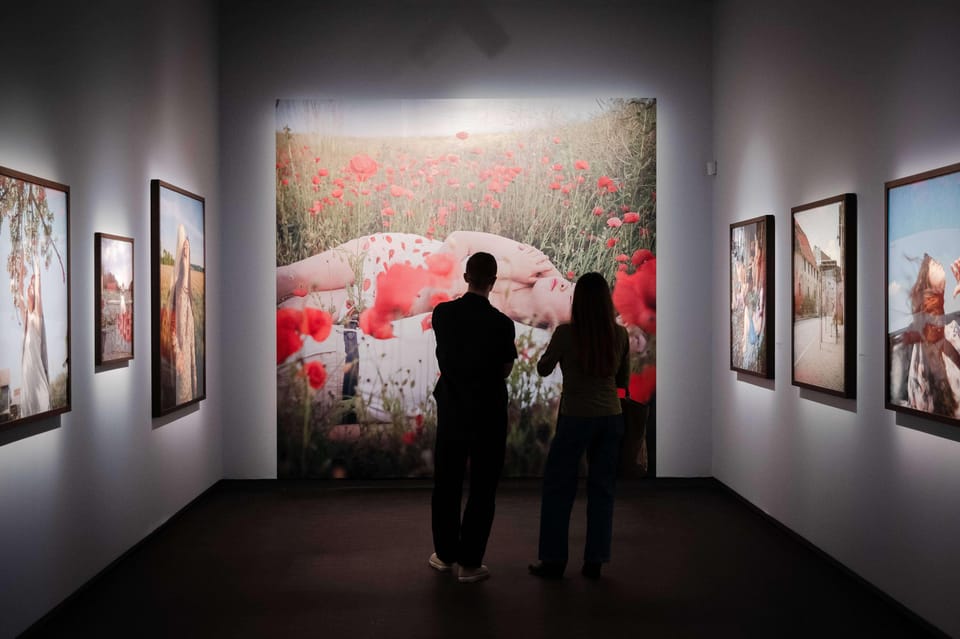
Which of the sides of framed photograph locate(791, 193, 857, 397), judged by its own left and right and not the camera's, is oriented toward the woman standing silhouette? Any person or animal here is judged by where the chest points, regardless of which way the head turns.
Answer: front

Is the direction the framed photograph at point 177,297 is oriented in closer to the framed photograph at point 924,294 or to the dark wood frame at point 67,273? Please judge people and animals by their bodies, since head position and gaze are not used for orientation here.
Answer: the framed photograph

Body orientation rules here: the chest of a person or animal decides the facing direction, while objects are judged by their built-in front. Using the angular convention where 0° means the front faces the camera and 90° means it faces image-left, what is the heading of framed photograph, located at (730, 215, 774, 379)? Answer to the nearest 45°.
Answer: approximately 45°

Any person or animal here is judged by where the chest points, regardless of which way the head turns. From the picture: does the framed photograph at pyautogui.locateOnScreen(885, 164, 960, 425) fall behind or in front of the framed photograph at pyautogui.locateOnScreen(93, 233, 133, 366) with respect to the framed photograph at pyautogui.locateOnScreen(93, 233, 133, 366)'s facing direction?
in front

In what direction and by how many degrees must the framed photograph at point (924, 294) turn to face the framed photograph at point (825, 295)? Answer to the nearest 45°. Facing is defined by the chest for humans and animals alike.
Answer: approximately 90° to its right

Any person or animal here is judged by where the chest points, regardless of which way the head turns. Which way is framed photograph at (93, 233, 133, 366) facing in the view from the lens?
facing the viewer and to the right of the viewer

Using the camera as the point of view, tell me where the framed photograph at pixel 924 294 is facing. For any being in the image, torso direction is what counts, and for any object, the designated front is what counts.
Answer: facing the viewer and to the left of the viewer

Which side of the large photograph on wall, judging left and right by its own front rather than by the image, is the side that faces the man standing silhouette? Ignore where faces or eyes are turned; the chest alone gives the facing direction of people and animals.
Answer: front

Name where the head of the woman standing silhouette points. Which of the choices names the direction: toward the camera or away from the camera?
away from the camera

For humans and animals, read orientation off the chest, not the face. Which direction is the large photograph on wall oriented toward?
toward the camera
